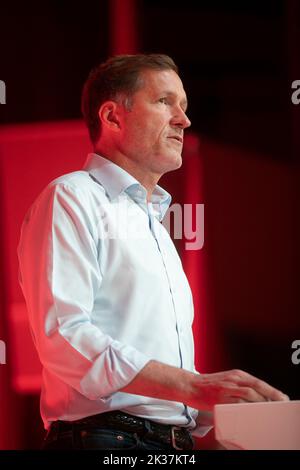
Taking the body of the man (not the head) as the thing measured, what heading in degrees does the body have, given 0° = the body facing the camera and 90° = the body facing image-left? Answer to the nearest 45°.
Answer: approximately 315°
